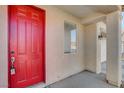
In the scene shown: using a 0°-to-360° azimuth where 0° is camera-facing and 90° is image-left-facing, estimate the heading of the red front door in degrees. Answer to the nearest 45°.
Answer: approximately 315°
